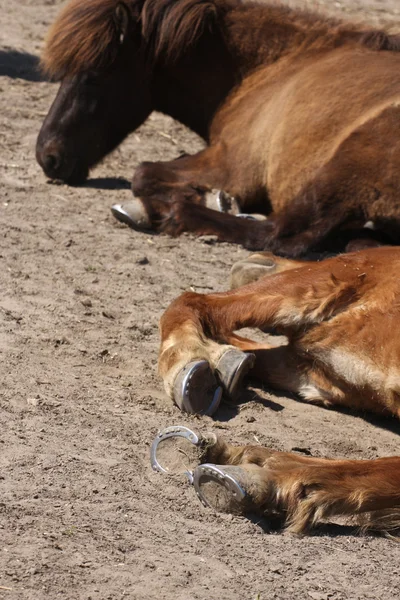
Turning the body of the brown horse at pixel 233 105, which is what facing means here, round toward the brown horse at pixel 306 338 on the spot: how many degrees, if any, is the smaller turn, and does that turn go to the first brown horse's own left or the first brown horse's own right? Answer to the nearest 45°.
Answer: approximately 90° to the first brown horse's own left

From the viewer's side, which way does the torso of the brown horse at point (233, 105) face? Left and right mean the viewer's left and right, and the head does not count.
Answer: facing to the left of the viewer
